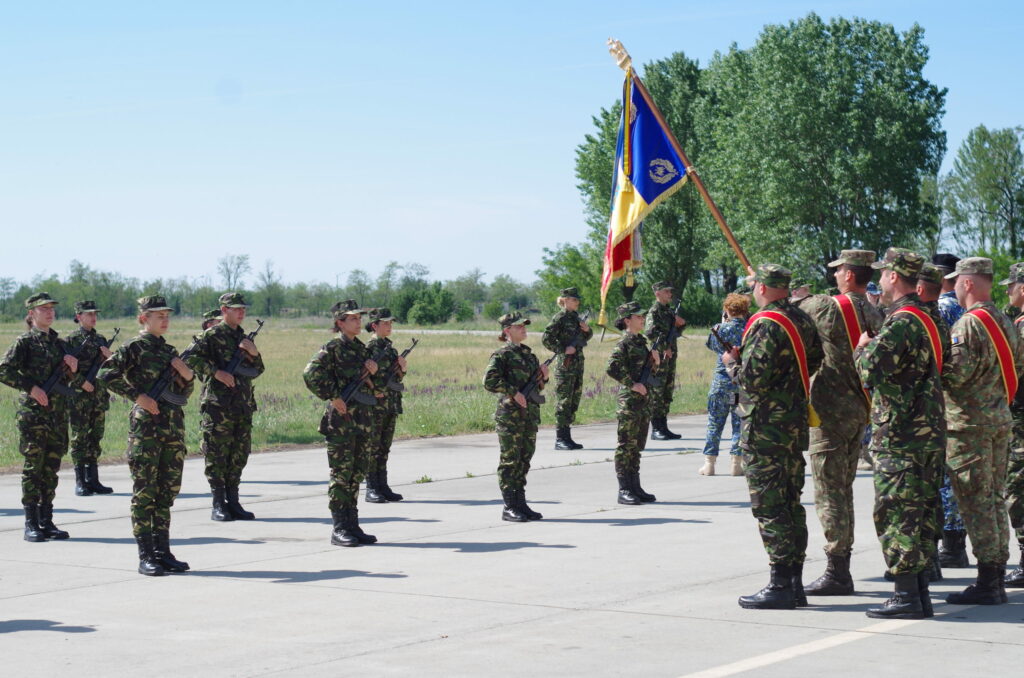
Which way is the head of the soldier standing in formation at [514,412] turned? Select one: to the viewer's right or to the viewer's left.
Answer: to the viewer's right

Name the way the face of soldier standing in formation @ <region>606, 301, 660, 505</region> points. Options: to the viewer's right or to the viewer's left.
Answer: to the viewer's right

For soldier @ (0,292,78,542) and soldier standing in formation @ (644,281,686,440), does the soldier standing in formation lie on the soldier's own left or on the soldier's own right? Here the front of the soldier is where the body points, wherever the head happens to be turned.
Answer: on the soldier's own left

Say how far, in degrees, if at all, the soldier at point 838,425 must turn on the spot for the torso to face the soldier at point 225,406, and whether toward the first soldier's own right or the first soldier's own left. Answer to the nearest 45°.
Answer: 0° — they already face them

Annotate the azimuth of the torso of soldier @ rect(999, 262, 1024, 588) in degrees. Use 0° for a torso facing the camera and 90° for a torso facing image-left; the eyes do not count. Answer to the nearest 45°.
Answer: approximately 90°

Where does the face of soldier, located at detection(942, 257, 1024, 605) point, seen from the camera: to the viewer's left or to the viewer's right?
to the viewer's left

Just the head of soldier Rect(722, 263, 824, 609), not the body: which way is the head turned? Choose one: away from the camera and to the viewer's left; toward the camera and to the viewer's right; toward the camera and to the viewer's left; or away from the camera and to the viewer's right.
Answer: away from the camera and to the viewer's left

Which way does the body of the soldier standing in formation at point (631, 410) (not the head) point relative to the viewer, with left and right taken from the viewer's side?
facing to the right of the viewer

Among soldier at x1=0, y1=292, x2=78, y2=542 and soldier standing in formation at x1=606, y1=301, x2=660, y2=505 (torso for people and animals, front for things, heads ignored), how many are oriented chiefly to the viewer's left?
0

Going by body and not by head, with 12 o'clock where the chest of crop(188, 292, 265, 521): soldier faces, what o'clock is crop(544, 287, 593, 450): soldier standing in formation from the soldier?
The soldier standing in formation is roughly at 9 o'clock from the soldier.
